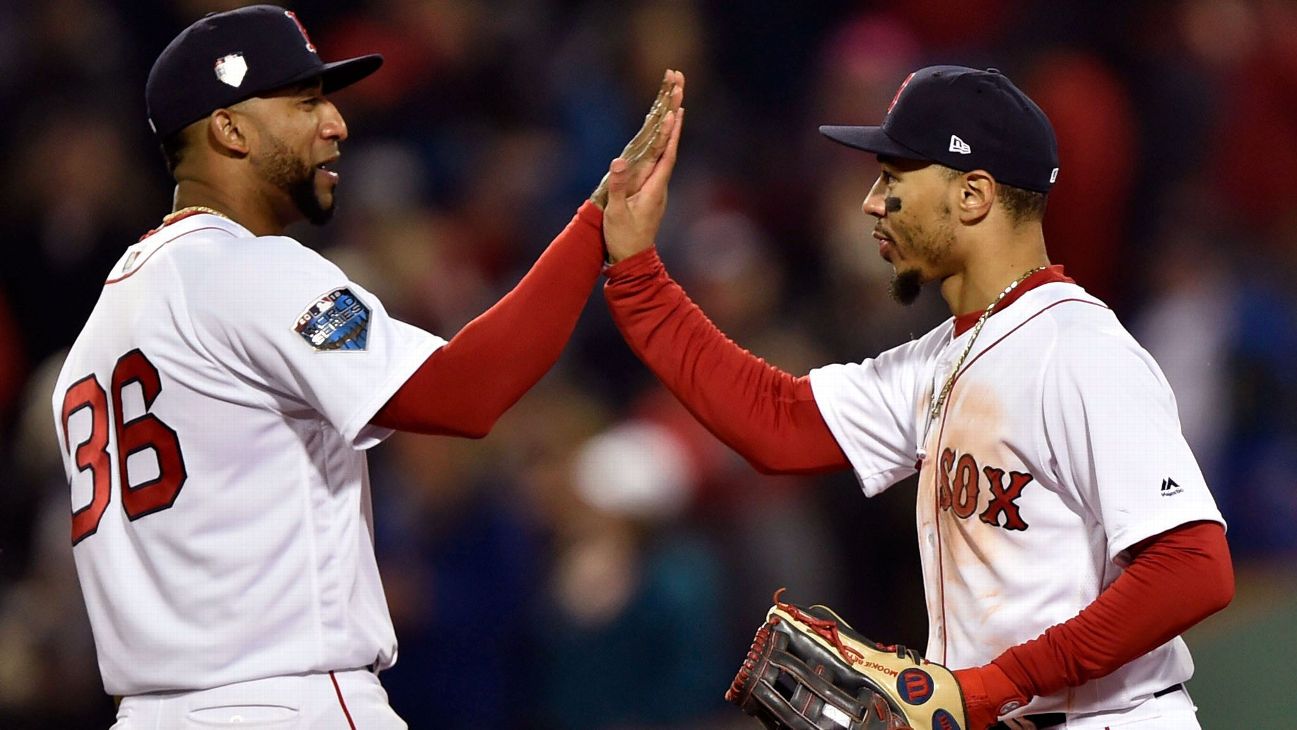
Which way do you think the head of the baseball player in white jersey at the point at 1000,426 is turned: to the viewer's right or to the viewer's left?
to the viewer's left

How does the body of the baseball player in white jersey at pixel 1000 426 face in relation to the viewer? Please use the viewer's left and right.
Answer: facing the viewer and to the left of the viewer

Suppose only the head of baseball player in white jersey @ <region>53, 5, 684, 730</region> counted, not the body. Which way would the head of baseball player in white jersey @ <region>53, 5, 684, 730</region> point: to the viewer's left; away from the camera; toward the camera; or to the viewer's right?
to the viewer's right

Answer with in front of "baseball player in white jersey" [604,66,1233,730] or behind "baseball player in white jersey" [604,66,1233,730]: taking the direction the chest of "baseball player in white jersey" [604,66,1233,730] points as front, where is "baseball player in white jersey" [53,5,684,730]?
in front
